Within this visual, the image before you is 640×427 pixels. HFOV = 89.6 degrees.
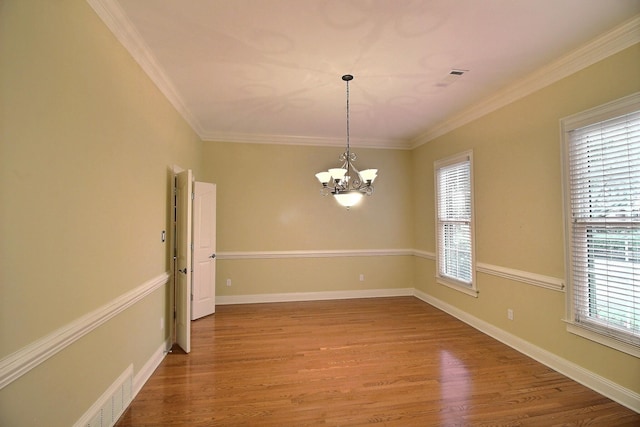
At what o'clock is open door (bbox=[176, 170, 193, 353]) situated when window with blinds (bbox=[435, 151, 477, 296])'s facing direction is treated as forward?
The open door is roughly at 12 o'clock from the window with blinds.

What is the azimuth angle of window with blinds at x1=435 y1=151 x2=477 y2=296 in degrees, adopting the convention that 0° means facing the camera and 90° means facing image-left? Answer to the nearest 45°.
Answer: approximately 45°

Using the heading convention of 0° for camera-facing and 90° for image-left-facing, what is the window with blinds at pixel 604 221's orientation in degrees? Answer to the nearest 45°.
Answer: approximately 45°

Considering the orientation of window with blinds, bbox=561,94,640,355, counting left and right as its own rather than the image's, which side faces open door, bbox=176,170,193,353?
front

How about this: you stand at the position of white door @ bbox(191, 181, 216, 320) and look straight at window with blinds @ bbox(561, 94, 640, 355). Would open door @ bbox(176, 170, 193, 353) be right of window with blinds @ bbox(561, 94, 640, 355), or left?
right

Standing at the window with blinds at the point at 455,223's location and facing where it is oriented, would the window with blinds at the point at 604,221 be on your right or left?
on your left

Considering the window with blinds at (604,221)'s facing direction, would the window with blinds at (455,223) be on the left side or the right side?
on its right

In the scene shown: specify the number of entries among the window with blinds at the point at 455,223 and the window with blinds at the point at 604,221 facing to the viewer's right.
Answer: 0

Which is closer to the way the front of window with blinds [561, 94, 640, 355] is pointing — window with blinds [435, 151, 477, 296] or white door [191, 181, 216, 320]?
the white door
